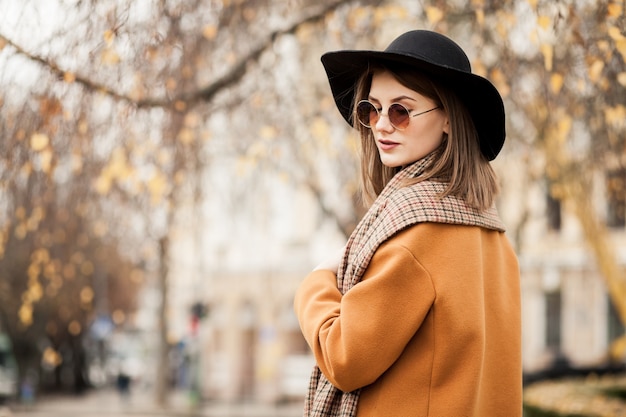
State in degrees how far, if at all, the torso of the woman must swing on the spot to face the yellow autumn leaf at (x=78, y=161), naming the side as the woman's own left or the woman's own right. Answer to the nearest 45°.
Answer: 0° — they already face it

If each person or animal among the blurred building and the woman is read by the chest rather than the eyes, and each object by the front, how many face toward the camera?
1

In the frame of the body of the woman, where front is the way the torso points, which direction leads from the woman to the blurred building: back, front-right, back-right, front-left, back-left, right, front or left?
front-right

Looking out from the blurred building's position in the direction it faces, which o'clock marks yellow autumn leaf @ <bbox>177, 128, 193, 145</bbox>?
The yellow autumn leaf is roughly at 12 o'clock from the blurred building.

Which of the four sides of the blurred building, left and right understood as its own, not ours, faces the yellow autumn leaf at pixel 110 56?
front

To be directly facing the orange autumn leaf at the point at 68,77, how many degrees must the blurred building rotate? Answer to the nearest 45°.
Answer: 0° — it already faces it

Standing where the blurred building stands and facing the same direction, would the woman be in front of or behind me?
in front

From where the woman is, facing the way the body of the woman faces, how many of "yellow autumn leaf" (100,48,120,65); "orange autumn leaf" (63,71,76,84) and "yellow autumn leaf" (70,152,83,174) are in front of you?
3

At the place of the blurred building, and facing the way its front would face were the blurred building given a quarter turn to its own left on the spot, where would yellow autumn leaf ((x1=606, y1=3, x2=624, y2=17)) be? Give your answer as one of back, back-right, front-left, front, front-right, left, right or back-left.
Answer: right

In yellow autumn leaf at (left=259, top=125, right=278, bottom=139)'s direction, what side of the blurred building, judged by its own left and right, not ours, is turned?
front

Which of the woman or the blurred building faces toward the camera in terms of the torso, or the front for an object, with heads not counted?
the blurred building

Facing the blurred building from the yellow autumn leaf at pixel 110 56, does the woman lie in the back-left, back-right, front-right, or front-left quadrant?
back-right

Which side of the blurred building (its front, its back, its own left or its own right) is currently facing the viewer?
front
